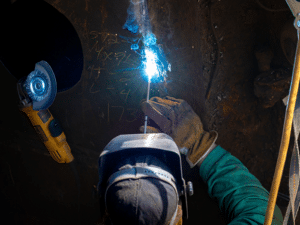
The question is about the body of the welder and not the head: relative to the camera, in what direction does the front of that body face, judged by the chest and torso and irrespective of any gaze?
away from the camera

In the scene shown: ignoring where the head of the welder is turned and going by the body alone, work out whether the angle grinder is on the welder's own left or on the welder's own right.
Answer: on the welder's own left
